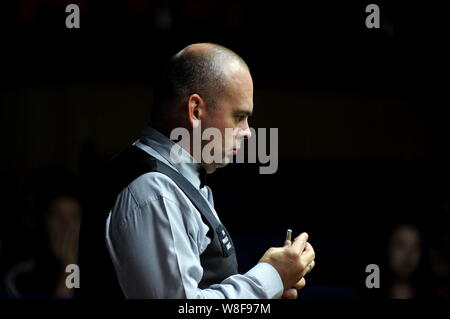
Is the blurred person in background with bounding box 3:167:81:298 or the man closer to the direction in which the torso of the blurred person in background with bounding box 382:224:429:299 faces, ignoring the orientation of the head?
the man

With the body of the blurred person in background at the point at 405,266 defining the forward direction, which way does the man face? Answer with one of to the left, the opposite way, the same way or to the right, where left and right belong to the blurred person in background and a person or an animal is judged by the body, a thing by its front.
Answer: to the left

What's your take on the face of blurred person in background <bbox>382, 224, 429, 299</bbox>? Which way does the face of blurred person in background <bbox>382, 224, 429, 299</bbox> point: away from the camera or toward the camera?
toward the camera

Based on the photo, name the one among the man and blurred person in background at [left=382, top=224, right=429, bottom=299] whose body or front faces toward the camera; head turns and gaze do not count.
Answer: the blurred person in background

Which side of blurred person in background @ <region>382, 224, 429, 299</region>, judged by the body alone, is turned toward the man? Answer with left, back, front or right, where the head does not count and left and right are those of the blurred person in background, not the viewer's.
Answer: front

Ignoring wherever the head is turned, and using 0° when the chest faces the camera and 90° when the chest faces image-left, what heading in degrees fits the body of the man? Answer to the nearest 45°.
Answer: approximately 270°

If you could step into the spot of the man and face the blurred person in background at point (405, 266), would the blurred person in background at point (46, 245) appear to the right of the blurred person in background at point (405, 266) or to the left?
left

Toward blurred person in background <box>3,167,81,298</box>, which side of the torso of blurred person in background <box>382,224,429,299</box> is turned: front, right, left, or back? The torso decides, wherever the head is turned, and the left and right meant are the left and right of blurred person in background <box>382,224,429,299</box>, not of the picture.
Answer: right

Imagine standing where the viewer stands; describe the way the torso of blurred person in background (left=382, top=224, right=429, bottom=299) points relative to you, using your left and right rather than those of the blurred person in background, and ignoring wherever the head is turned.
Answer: facing the viewer

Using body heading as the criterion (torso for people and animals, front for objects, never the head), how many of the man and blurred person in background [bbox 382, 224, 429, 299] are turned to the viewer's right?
1
